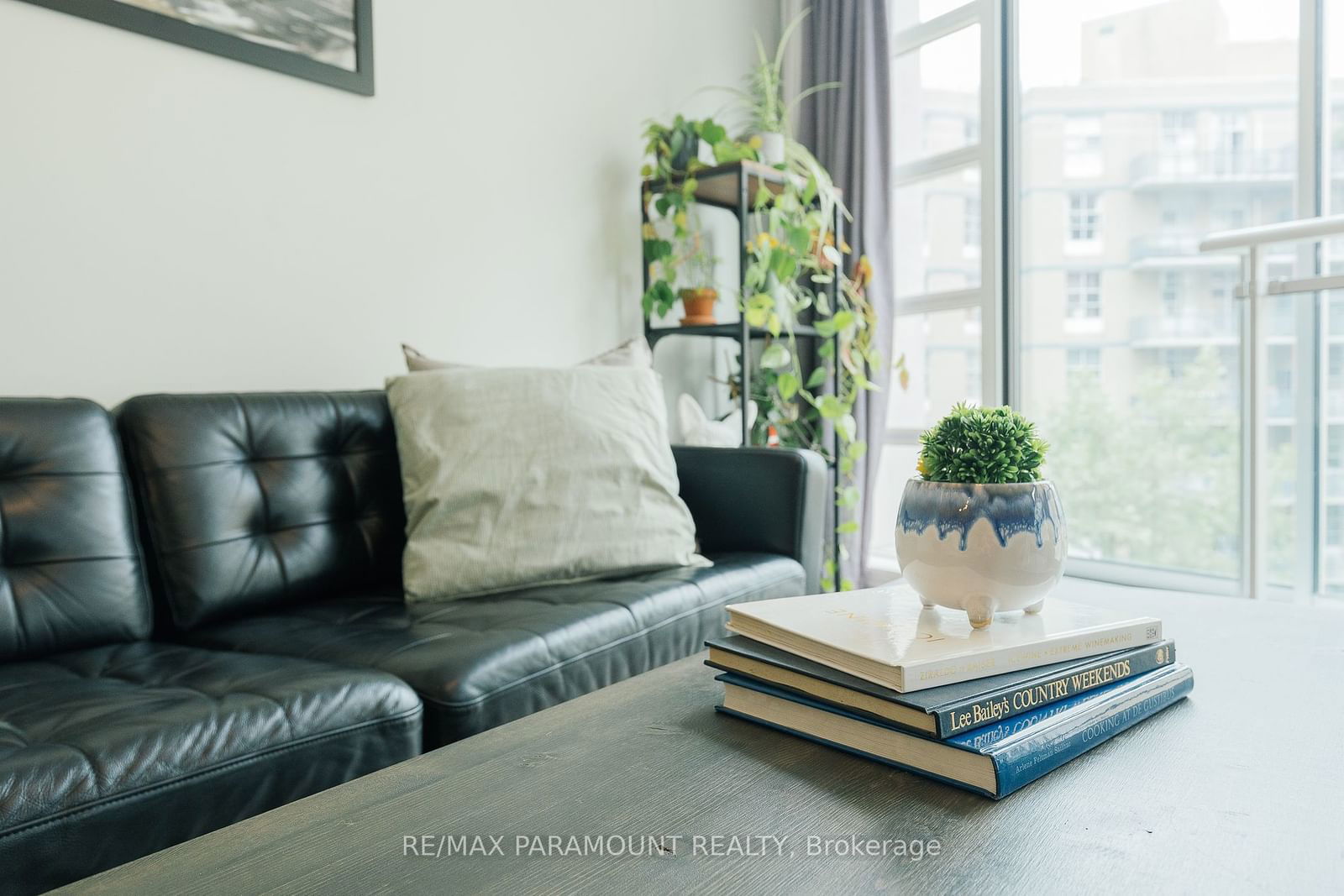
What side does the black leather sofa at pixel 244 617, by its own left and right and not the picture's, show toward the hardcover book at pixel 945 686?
front

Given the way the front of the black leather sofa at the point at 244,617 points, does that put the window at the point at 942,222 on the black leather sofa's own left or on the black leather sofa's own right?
on the black leather sofa's own left

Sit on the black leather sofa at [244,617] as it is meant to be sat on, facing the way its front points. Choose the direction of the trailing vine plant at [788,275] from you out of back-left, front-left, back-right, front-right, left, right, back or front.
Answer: left

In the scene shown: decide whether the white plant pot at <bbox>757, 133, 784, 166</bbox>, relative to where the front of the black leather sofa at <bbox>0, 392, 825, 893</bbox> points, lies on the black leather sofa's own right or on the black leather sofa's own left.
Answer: on the black leather sofa's own left

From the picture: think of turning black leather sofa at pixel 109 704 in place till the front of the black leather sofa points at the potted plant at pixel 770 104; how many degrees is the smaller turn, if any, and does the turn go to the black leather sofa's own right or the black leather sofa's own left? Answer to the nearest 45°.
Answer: approximately 90° to the black leather sofa's own left

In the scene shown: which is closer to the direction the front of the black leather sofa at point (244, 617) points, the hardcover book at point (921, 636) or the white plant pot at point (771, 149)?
the hardcover book

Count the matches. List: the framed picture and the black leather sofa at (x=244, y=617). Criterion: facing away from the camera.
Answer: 0
